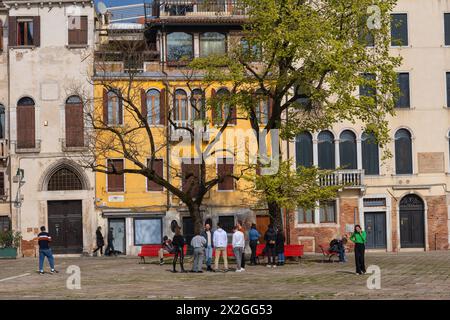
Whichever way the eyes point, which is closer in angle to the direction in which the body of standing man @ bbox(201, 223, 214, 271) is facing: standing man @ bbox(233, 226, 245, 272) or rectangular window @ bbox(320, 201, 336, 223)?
the standing man

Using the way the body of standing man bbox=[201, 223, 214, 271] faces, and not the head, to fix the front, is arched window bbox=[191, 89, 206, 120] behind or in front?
behind

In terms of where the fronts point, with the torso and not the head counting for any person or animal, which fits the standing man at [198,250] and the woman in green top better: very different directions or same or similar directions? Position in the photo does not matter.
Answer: very different directions

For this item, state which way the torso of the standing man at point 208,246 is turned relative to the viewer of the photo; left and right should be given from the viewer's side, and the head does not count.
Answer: facing the viewer

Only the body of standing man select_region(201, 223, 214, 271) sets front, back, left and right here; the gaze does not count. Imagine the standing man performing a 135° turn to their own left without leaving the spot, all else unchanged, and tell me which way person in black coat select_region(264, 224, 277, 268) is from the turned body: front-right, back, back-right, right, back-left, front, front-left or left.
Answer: front

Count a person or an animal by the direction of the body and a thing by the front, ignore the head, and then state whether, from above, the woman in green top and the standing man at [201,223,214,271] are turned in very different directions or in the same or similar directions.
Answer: same or similar directions

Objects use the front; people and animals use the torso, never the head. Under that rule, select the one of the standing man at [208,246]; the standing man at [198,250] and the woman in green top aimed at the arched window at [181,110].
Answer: the standing man at [198,250]

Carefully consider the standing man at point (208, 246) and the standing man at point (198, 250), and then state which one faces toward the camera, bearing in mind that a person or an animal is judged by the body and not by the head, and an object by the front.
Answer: the standing man at point (208, 246)

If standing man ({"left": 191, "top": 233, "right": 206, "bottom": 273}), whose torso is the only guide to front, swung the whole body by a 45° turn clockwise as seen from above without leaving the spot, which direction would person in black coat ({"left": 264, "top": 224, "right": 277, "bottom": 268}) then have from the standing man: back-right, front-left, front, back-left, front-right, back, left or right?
front
